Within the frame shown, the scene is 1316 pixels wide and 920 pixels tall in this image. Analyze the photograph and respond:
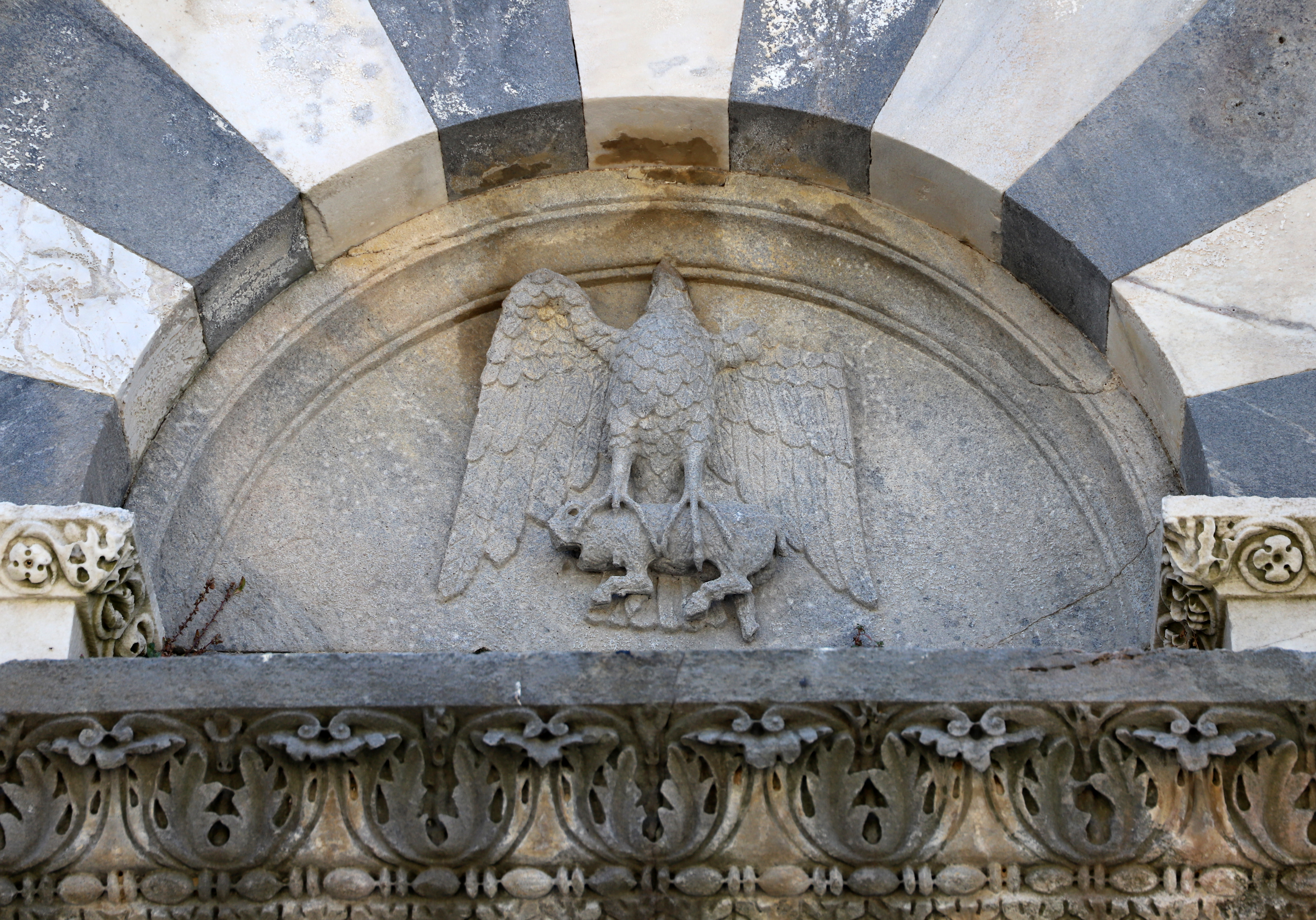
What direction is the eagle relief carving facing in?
toward the camera

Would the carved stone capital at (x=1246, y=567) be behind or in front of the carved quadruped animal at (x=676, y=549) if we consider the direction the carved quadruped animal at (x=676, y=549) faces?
behind

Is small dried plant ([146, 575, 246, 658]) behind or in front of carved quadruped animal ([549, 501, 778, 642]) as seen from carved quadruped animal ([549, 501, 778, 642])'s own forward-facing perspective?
in front

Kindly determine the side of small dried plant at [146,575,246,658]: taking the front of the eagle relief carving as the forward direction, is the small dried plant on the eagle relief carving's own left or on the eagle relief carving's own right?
on the eagle relief carving's own right

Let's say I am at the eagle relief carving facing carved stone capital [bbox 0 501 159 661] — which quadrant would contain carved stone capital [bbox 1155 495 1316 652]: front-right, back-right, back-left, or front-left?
back-left

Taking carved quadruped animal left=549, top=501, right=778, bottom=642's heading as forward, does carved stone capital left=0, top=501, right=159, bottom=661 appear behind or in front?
in front

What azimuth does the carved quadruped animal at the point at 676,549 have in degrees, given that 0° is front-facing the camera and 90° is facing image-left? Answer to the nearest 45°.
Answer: approximately 90°

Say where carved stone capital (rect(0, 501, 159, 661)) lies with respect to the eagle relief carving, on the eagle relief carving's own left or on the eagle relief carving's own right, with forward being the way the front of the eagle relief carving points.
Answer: on the eagle relief carving's own right

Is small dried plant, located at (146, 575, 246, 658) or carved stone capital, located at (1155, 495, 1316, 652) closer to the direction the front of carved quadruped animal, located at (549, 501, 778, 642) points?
the small dried plant
